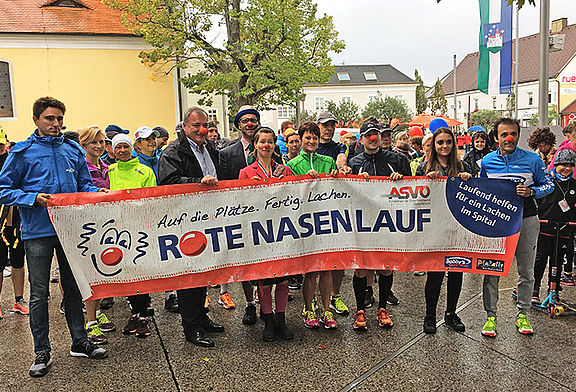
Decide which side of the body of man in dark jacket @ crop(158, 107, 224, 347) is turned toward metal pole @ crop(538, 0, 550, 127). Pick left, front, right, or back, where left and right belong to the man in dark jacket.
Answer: left

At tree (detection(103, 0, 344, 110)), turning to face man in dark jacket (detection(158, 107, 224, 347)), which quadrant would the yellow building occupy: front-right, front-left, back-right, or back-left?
back-right

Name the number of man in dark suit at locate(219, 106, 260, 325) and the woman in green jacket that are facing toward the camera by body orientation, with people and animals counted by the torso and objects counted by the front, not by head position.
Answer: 2

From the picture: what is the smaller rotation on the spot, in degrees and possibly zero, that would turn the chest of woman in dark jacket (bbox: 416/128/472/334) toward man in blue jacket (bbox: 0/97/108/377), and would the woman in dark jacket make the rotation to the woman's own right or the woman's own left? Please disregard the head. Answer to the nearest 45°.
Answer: approximately 45° to the woman's own right

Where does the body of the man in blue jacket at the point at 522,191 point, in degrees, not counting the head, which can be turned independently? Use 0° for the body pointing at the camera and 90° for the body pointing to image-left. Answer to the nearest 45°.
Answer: approximately 0°

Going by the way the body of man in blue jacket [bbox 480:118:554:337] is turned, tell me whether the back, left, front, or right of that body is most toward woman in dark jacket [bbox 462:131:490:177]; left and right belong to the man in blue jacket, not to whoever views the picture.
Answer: back

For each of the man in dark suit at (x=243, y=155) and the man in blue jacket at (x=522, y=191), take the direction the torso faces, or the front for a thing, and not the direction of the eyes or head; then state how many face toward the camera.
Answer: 2
